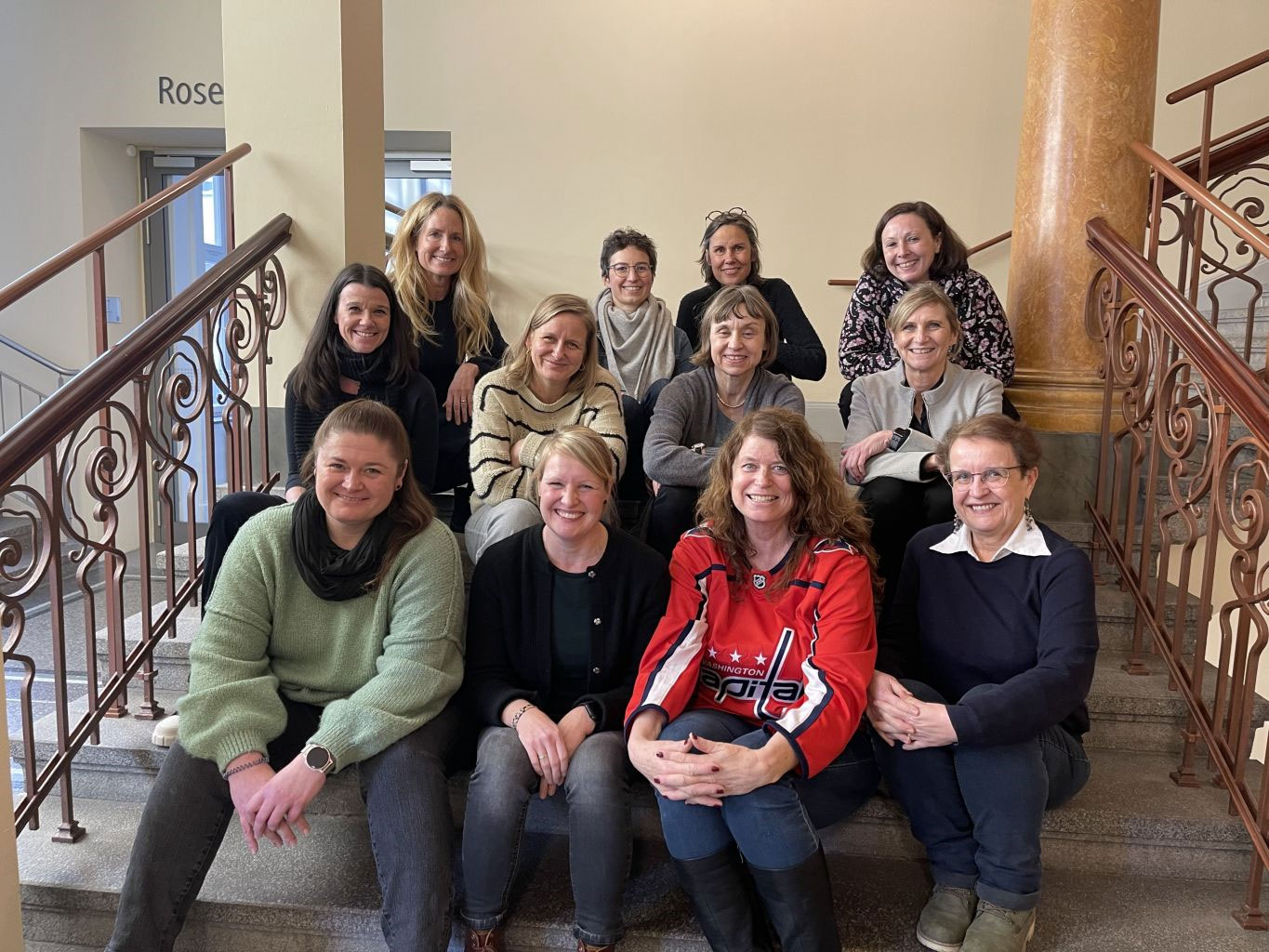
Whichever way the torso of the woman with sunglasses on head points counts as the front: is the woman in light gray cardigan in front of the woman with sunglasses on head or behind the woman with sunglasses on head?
in front

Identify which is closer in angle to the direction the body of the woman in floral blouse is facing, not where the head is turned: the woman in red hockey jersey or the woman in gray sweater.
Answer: the woman in red hockey jersey

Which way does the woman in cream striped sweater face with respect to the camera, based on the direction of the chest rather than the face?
toward the camera

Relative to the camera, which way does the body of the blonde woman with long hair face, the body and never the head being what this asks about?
toward the camera

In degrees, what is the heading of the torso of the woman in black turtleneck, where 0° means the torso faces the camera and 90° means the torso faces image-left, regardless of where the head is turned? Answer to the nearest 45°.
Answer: approximately 0°

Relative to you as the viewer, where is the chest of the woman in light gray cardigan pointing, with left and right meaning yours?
facing the viewer

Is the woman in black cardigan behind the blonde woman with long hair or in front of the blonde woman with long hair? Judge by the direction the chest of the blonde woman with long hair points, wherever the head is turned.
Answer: in front

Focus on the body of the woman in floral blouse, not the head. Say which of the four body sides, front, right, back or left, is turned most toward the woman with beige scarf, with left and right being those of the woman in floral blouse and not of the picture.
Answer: right

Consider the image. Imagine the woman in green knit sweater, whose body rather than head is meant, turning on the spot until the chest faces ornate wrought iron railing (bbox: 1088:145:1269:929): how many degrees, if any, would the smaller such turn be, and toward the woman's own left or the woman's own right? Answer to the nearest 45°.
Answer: approximately 90° to the woman's own left

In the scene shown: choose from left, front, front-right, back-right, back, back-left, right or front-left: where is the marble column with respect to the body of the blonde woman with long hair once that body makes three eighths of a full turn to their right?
back-right

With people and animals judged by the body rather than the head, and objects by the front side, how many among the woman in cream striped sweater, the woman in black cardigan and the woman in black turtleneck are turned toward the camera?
3

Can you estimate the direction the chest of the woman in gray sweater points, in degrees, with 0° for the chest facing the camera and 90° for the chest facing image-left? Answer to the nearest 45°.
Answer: approximately 0°

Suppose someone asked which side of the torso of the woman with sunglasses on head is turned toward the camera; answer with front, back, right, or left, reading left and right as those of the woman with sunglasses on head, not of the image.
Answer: front

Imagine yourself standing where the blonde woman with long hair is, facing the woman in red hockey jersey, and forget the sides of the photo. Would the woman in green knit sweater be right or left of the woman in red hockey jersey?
right
